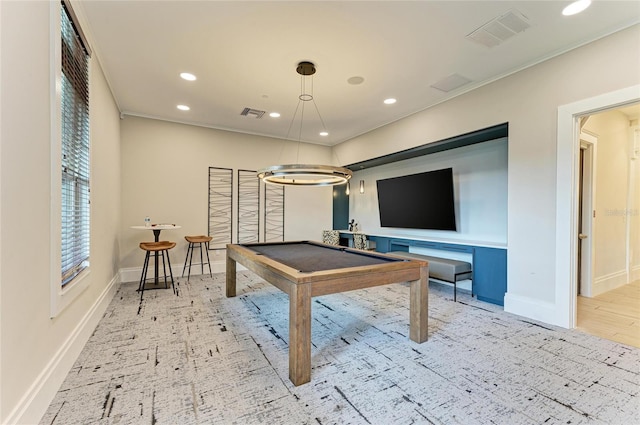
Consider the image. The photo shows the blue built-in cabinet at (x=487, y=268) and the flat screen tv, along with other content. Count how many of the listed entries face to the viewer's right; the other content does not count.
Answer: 0

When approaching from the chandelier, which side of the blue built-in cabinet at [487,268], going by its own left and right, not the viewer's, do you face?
front

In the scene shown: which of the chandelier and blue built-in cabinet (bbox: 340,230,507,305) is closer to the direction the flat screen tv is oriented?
the chandelier

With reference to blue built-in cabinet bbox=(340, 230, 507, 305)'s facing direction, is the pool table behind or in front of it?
in front

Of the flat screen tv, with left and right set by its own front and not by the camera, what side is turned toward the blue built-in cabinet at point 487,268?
left

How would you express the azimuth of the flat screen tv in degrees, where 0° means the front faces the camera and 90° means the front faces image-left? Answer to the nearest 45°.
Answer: approximately 45°

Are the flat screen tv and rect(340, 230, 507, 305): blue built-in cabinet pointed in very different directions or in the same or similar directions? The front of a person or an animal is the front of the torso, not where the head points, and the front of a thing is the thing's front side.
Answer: same or similar directions

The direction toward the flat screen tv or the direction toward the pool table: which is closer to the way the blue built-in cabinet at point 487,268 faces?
the pool table

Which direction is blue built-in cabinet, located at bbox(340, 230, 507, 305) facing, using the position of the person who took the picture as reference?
facing the viewer and to the left of the viewer

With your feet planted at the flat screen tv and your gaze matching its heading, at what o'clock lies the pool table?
The pool table is roughly at 11 o'clock from the flat screen tv.
